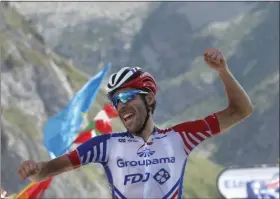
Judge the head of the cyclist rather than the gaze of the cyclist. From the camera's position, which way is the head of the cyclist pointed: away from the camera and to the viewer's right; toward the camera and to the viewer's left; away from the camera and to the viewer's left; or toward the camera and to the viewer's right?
toward the camera and to the viewer's left

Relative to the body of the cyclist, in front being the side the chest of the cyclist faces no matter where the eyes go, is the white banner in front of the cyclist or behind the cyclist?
behind

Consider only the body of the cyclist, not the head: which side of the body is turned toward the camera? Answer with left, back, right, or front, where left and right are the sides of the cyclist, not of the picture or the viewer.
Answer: front
